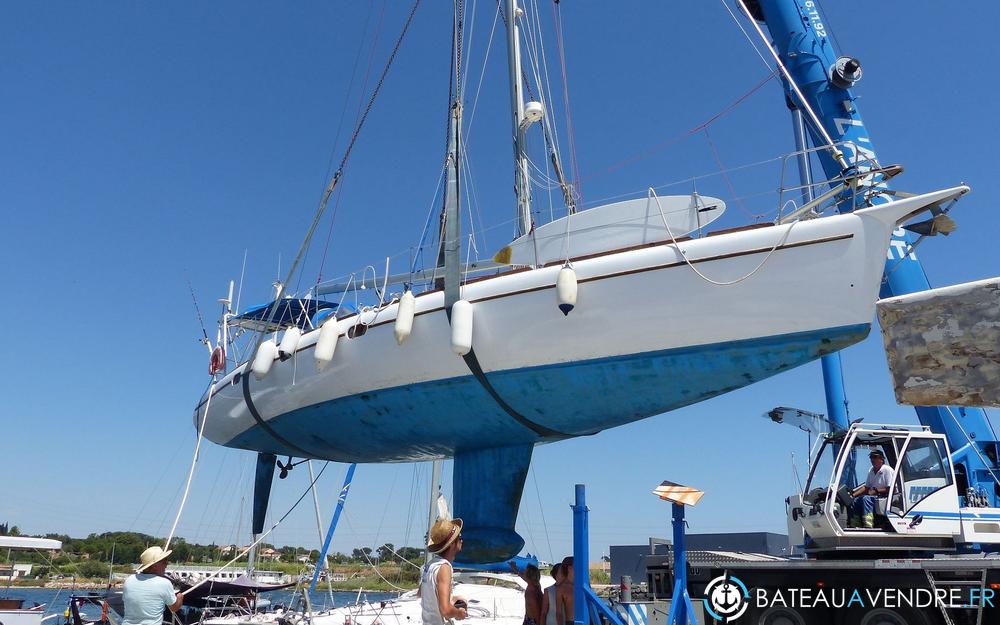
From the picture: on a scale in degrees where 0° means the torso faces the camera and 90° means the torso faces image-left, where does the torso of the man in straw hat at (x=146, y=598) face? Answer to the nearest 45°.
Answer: approximately 225°

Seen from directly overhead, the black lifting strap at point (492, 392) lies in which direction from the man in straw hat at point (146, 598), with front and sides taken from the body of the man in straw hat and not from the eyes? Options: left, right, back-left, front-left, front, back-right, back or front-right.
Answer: front

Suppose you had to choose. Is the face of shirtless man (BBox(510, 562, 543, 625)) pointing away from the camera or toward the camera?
away from the camera

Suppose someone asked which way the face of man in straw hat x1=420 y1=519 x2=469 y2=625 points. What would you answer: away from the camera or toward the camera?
away from the camera

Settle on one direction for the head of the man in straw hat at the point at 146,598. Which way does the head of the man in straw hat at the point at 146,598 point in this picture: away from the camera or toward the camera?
away from the camera

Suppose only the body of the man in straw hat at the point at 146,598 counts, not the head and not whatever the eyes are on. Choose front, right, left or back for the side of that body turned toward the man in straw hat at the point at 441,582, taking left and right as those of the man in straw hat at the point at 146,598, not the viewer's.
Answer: right

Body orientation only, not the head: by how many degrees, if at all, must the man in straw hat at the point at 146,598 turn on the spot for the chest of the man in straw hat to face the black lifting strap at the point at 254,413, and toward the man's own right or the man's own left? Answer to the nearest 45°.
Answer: approximately 45° to the man's own left

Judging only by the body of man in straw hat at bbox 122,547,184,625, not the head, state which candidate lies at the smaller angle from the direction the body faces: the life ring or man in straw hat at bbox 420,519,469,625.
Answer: the life ring

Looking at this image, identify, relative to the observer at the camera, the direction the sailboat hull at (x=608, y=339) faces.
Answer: facing the viewer and to the right of the viewer

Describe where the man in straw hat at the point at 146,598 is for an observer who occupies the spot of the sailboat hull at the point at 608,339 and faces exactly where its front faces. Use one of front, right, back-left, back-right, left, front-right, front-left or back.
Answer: right

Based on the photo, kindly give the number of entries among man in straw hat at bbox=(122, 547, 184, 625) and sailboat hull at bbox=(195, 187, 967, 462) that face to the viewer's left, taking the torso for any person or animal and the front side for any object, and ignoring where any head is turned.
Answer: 0

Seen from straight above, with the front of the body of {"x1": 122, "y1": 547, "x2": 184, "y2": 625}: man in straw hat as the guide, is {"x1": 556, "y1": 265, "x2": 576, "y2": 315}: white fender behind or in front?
in front
